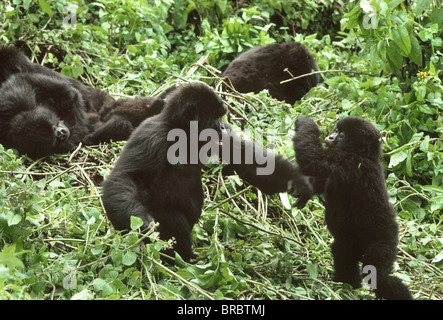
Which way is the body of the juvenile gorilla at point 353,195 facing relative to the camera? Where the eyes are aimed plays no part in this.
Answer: to the viewer's left

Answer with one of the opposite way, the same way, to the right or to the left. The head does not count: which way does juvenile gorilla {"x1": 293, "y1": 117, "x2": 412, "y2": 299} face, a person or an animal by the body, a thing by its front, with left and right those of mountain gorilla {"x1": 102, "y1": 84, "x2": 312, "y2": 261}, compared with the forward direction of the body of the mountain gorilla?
the opposite way

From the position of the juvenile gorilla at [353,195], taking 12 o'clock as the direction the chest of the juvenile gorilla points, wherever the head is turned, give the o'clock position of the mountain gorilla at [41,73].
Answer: The mountain gorilla is roughly at 1 o'clock from the juvenile gorilla.

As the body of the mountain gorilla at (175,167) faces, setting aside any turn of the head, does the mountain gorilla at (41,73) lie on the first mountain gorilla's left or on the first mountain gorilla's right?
on the first mountain gorilla's left

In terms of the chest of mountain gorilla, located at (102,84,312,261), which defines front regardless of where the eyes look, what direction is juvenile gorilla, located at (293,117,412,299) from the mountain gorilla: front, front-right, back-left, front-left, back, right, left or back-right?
front

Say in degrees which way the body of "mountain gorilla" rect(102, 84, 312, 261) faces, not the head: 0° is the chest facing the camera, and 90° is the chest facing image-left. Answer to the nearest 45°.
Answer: approximately 270°

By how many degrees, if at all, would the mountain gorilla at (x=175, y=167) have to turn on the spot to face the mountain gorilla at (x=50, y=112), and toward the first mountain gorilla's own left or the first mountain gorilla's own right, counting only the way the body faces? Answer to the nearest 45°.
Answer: approximately 135° to the first mountain gorilla's own left
